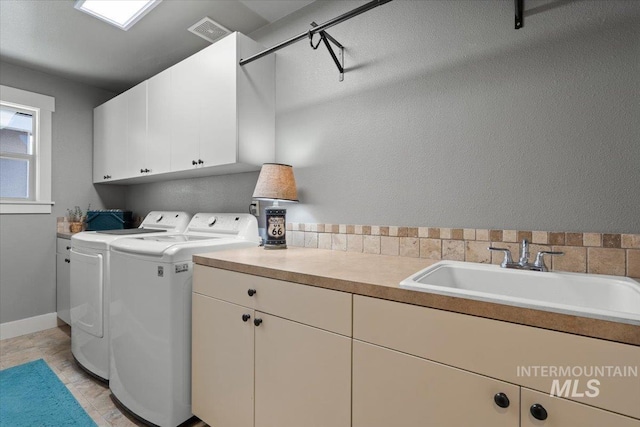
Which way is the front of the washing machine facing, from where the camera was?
facing the viewer and to the left of the viewer

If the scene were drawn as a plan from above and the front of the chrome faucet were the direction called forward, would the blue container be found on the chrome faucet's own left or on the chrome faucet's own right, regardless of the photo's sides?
on the chrome faucet's own right

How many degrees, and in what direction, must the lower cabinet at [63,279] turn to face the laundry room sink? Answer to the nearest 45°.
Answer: approximately 90° to its left

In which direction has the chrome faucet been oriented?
toward the camera

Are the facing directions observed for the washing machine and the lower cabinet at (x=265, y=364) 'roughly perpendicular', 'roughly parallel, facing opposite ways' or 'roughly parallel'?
roughly parallel

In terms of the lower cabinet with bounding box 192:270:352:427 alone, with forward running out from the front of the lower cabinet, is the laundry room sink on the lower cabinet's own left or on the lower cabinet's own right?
on the lower cabinet's own left

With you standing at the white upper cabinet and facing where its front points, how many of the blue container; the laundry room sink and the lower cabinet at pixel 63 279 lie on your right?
2

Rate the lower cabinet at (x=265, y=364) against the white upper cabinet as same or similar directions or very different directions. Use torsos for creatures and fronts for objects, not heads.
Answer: same or similar directions

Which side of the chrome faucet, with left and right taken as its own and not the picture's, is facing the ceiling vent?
right

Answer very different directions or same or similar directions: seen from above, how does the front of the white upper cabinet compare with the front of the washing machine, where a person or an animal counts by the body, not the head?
same or similar directions

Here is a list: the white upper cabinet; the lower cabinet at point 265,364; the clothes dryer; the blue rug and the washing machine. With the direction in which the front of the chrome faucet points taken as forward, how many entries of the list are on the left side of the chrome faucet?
0
